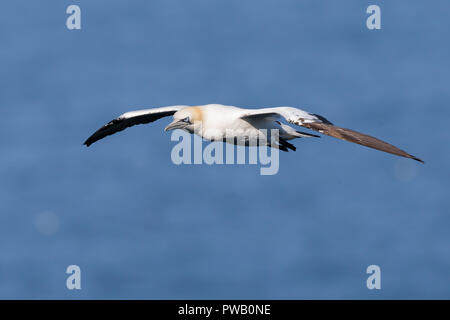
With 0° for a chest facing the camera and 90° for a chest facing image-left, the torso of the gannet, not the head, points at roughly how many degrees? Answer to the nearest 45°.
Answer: approximately 45°
